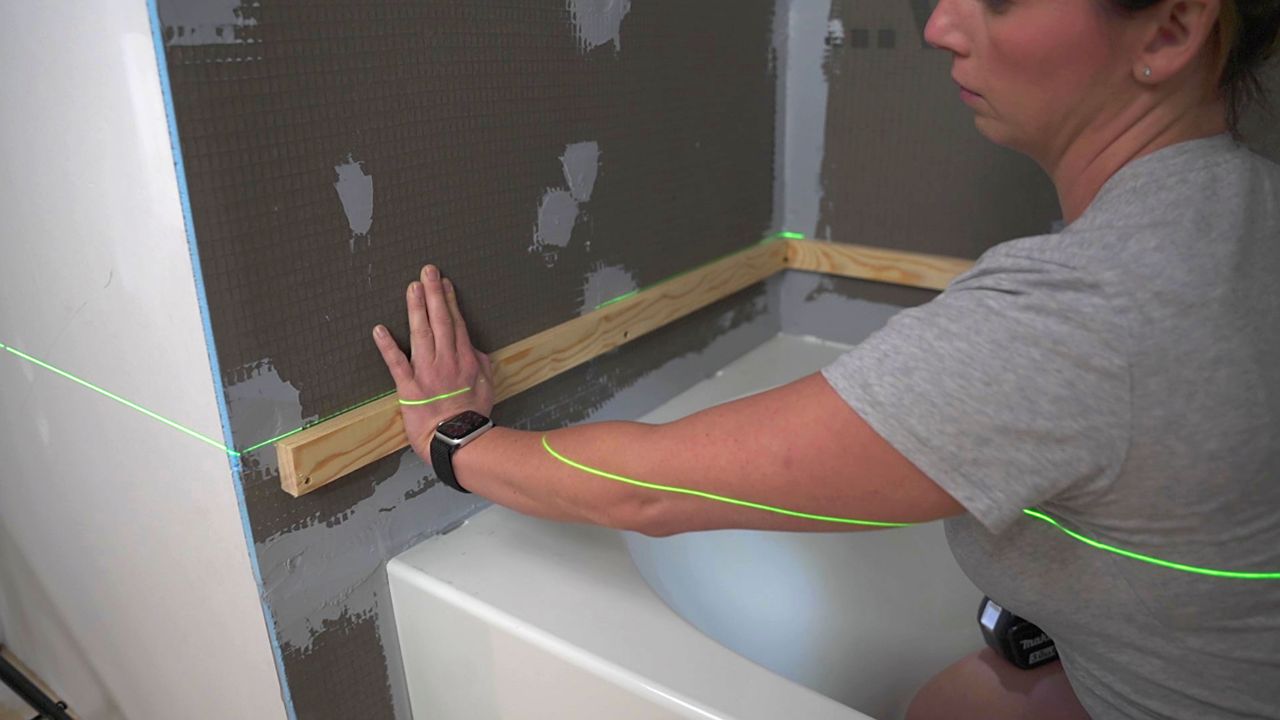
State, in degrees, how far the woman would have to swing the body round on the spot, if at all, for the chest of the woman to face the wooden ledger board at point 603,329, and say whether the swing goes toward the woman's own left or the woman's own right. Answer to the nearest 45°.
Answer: approximately 45° to the woman's own right

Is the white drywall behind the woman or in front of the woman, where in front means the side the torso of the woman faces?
in front

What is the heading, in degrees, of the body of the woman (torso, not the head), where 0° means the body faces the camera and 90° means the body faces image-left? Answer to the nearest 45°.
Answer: approximately 90°

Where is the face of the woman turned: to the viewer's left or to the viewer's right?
to the viewer's left

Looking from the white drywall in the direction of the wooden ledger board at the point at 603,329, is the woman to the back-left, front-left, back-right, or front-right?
front-right
